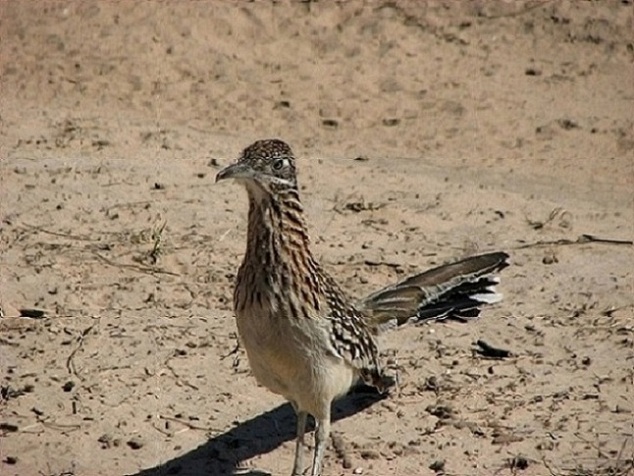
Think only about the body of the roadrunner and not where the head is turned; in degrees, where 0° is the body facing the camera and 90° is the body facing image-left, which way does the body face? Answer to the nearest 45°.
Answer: approximately 45°

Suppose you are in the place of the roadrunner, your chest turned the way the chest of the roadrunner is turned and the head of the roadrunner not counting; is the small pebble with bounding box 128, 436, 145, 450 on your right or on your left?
on your right
